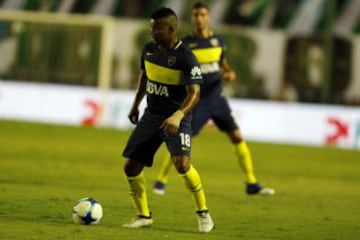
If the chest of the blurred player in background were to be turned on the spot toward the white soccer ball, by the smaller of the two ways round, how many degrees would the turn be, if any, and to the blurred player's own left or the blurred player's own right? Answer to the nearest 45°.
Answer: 0° — they already face it

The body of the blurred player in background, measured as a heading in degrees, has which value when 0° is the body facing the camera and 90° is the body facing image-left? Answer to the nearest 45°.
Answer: approximately 0°

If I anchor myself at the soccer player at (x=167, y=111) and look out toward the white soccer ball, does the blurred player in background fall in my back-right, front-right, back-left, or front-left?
back-right

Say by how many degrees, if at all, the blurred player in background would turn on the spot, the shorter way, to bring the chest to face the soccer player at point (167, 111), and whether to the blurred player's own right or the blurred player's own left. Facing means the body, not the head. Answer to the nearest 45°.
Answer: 0° — they already face them
